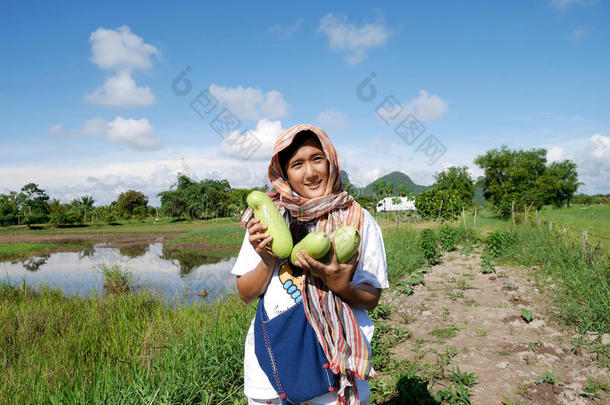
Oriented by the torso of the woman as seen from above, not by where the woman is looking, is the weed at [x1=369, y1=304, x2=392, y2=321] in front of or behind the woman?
behind

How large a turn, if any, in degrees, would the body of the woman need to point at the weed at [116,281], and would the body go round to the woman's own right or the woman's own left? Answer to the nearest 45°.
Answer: approximately 135° to the woman's own right

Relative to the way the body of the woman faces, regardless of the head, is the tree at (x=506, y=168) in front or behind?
behind

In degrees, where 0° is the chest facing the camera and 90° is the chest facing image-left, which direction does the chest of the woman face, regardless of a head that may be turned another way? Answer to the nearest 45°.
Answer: approximately 0°

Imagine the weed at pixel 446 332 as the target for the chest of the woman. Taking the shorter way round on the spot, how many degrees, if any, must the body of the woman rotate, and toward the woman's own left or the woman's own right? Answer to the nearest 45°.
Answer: approximately 135° to the woman's own left
